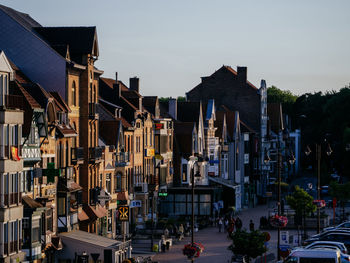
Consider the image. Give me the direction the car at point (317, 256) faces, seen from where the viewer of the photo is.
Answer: facing to the left of the viewer

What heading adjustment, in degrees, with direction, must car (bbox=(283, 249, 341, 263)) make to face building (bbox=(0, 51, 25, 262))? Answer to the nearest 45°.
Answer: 0° — it already faces it
